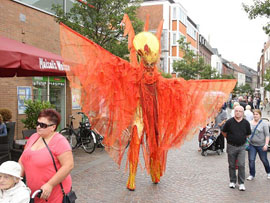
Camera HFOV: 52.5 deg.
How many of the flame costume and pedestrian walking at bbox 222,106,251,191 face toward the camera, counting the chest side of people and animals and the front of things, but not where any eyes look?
2

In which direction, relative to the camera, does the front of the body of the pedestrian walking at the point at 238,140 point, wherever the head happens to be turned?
toward the camera

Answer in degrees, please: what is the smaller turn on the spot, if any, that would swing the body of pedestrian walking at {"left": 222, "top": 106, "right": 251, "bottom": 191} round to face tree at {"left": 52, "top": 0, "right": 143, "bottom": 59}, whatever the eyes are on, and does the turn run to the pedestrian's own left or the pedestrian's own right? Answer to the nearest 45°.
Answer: approximately 135° to the pedestrian's own right

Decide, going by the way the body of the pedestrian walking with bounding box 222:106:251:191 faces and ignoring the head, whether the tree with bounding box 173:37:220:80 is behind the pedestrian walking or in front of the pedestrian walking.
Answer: behind

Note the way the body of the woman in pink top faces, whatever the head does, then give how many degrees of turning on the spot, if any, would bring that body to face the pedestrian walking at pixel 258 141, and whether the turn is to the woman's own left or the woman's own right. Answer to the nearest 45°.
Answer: approximately 180°

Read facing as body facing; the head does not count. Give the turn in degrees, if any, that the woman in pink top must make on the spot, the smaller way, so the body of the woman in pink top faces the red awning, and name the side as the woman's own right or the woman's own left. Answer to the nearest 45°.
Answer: approximately 135° to the woman's own right

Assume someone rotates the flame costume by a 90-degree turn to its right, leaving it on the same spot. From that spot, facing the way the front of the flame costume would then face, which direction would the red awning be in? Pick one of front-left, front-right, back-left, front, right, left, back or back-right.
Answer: front

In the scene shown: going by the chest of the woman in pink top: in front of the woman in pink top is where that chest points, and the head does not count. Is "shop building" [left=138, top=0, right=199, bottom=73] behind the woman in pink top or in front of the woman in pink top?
behind

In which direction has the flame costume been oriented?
toward the camera

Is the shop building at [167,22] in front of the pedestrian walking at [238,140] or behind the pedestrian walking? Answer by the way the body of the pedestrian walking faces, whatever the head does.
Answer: behind

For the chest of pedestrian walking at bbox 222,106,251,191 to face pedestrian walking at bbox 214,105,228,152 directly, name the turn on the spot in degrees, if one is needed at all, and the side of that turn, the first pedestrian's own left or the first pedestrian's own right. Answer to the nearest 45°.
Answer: approximately 180°

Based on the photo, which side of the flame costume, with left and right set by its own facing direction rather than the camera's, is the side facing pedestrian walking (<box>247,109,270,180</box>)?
left

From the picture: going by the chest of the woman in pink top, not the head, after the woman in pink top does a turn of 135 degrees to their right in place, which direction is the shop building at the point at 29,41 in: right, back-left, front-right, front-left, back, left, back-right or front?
front

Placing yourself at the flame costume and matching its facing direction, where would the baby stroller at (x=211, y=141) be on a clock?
The baby stroller is roughly at 7 o'clock from the flame costume.

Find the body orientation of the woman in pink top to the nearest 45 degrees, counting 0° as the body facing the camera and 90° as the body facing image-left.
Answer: approximately 45°

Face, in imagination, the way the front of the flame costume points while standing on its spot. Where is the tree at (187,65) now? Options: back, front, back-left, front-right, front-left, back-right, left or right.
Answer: back
